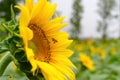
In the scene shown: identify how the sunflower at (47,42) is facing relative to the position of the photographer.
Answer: facing the viewer and to the right of the viewer
